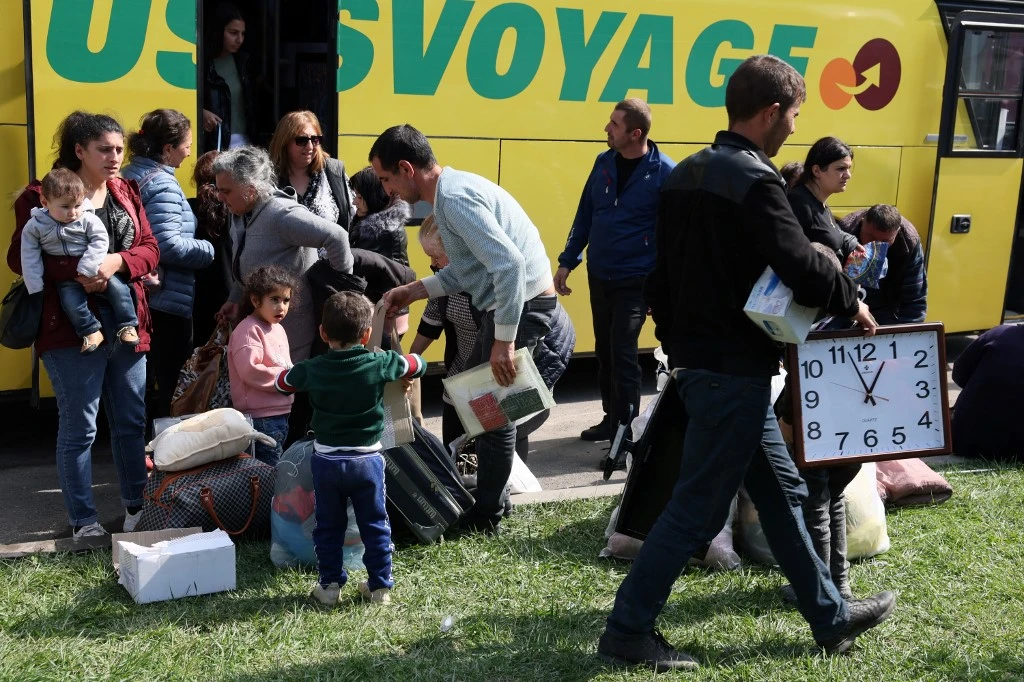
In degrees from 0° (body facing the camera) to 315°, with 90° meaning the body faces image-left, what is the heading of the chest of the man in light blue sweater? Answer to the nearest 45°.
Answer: approximately 90°

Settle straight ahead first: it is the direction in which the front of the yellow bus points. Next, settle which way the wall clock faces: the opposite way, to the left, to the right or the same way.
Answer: to the right

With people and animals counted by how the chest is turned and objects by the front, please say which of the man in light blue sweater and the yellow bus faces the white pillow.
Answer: the man in light blue sweater

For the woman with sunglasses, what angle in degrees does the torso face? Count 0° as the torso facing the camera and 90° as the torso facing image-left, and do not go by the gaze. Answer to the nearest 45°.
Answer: approximately 0°

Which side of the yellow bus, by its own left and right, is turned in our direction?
right

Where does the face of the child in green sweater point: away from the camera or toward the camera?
away from the camera

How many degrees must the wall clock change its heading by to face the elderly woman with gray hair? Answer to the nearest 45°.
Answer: approximately 90° to its right

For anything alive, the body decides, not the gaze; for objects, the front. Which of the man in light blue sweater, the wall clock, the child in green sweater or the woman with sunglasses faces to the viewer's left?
the man in light blue sweater

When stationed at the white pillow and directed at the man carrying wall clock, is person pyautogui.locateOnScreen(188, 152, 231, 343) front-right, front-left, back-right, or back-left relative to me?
back-left

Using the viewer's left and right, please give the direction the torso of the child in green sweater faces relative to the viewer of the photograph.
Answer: facing away from the viewer

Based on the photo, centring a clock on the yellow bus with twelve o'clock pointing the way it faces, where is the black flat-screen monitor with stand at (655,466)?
The black flat-screen monitor with stand is roughly at 3 o'clock from the yellow bus.

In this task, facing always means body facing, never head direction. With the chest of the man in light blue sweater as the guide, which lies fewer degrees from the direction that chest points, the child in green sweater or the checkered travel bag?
the checkered travel bag

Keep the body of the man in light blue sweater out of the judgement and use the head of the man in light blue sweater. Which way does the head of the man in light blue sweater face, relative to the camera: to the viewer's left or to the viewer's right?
to the viewer's left

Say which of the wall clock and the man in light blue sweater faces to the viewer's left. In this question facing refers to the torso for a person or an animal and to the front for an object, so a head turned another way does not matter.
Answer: the man in light blue sweater
